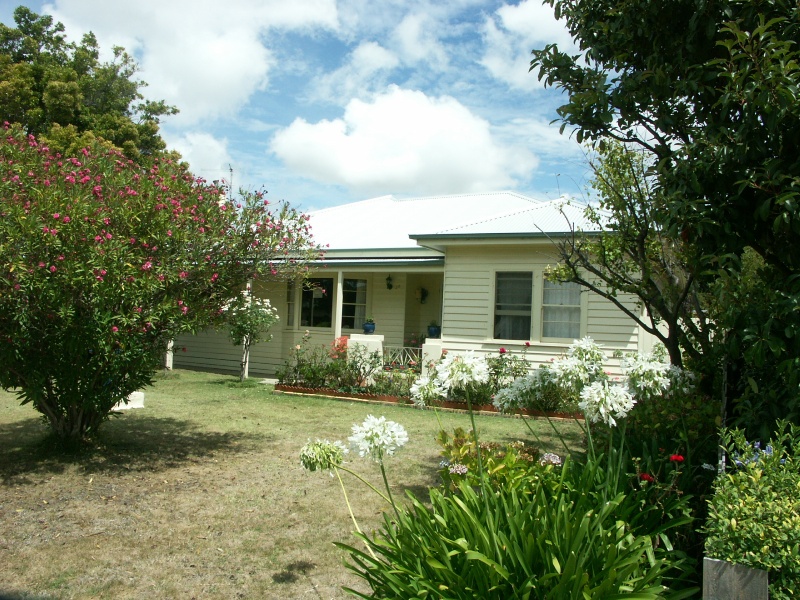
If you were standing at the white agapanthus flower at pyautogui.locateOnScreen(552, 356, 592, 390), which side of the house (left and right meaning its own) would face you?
front

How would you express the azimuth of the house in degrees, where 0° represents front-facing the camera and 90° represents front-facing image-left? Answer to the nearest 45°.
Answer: approximately 0°

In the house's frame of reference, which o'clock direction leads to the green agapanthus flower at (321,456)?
The green agapanthus flower is roughly at 12 o'clock from the house.

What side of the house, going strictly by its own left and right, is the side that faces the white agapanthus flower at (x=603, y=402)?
front

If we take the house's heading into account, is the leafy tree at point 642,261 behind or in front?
in front

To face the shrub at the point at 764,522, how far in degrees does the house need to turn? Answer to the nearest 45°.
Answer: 0° — it already faces it

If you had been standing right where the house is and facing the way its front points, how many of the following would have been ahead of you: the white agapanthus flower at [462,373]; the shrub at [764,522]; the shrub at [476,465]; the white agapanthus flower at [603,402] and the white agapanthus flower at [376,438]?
5

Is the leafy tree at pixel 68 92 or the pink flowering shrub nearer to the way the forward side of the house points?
the pink flowering shrub

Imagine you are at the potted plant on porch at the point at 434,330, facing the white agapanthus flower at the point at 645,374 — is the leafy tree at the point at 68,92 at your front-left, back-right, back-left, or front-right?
back-right

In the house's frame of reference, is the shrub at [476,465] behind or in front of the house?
in front

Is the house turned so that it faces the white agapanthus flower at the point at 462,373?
yes

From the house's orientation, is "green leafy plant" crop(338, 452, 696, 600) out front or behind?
out front
